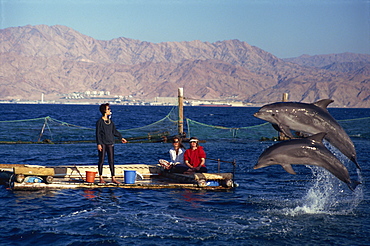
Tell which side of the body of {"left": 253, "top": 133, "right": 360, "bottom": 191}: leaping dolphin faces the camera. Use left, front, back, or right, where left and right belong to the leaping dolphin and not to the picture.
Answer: left

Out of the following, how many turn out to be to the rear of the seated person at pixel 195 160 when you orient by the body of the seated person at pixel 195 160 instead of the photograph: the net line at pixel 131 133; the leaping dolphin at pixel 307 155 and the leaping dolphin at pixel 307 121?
1

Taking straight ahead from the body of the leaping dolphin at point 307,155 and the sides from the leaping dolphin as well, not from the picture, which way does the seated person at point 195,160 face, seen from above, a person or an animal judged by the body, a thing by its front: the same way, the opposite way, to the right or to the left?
to the left

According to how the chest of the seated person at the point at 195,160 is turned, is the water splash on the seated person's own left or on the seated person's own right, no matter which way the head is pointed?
on the seated person's own left

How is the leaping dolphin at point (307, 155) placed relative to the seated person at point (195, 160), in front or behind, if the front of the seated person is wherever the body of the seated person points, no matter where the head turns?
in front

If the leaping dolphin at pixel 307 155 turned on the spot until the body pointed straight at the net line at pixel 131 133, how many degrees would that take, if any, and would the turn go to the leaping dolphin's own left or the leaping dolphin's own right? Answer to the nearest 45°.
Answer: approximately 45° to the leaping dolphin's own right

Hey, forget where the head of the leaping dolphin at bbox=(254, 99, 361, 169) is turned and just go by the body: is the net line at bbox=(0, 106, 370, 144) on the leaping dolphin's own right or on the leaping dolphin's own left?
on the leaping dolphin's own right

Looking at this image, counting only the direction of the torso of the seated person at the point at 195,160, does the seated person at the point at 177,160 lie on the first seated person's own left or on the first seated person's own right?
on the first seated person's own right

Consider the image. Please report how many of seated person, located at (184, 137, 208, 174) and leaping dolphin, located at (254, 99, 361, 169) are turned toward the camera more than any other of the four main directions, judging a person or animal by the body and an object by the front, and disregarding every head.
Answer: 1

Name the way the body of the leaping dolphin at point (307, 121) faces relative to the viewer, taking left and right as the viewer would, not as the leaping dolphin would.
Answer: facing to the left of the viewer

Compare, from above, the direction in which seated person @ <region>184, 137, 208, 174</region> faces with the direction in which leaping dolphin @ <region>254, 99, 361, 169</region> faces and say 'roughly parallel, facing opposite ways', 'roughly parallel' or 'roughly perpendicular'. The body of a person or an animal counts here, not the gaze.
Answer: roughly perpendicular
